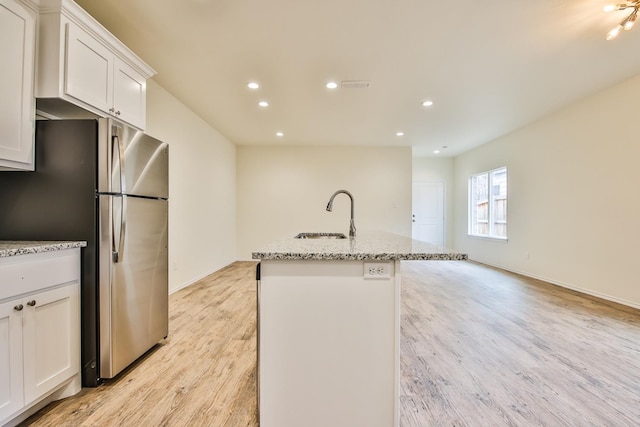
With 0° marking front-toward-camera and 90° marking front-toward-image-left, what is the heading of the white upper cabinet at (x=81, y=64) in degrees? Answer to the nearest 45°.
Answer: approximately 315°

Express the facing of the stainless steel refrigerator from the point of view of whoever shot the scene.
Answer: facing the viewer and to the right of the viewer

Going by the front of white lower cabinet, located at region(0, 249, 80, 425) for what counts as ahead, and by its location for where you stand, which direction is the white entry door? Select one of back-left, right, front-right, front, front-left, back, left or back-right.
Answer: front-left

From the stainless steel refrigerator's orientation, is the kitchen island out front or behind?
out front

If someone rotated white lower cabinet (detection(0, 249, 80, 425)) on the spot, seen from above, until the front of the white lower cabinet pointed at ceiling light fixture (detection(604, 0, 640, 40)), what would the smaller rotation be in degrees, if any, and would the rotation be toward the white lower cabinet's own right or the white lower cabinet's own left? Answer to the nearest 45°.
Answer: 0° — it already faces it

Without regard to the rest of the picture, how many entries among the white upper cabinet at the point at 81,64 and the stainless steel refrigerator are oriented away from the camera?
0

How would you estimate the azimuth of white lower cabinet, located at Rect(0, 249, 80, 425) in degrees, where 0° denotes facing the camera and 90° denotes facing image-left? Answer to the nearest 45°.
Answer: approximately 315°

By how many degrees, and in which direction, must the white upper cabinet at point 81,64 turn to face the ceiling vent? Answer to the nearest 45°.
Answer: approximately 45° to its left

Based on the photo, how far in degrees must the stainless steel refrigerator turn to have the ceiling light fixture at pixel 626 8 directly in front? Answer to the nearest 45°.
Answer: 0° — it already faces it

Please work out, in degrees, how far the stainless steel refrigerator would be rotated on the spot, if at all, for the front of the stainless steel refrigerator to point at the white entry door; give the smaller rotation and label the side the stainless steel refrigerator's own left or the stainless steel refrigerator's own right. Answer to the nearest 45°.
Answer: approximately 45° to the stainless steel refrigerator's own left

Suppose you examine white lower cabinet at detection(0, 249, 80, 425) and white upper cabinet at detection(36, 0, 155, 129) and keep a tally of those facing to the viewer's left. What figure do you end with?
0
